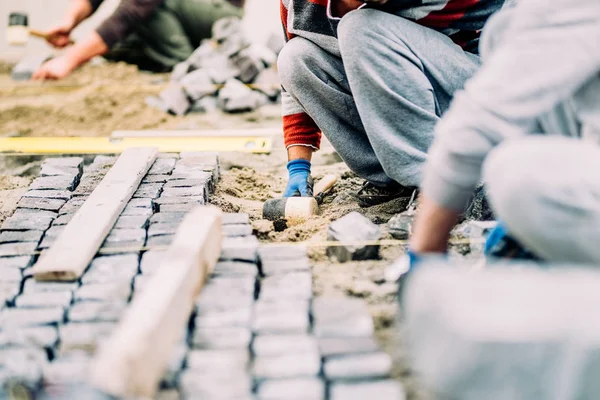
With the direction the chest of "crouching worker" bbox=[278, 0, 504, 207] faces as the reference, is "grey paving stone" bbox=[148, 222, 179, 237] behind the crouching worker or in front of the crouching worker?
in front

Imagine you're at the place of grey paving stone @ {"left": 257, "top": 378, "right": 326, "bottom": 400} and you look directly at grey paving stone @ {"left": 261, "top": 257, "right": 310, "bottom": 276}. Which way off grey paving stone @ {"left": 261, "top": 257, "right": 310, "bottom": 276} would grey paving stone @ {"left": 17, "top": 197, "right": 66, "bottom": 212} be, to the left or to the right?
left

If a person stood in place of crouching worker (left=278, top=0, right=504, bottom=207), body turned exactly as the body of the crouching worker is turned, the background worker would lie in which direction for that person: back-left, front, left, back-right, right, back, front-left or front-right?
right

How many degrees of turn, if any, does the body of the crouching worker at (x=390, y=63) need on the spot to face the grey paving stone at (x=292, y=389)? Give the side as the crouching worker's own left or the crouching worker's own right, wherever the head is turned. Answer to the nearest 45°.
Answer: approximately 45° to the crouching worker's own left

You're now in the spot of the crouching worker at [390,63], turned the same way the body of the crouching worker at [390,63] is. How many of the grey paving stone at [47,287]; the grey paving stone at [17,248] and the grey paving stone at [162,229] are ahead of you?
3

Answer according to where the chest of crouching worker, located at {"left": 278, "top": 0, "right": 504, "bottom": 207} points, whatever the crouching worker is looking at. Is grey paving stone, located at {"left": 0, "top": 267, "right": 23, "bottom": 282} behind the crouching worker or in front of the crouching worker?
in front

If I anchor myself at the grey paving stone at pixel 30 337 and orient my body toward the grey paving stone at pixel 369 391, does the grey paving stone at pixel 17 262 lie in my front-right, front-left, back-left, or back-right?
back-left

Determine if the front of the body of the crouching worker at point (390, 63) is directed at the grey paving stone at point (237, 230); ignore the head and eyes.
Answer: yes

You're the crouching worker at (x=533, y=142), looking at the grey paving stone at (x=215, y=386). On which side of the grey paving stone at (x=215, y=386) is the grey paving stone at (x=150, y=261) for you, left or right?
right

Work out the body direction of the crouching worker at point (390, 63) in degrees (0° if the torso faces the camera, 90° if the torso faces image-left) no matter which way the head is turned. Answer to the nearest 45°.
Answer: approximately 45°

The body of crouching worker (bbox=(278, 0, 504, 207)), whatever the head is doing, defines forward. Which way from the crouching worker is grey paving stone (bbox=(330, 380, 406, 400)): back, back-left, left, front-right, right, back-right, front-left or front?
front-left
